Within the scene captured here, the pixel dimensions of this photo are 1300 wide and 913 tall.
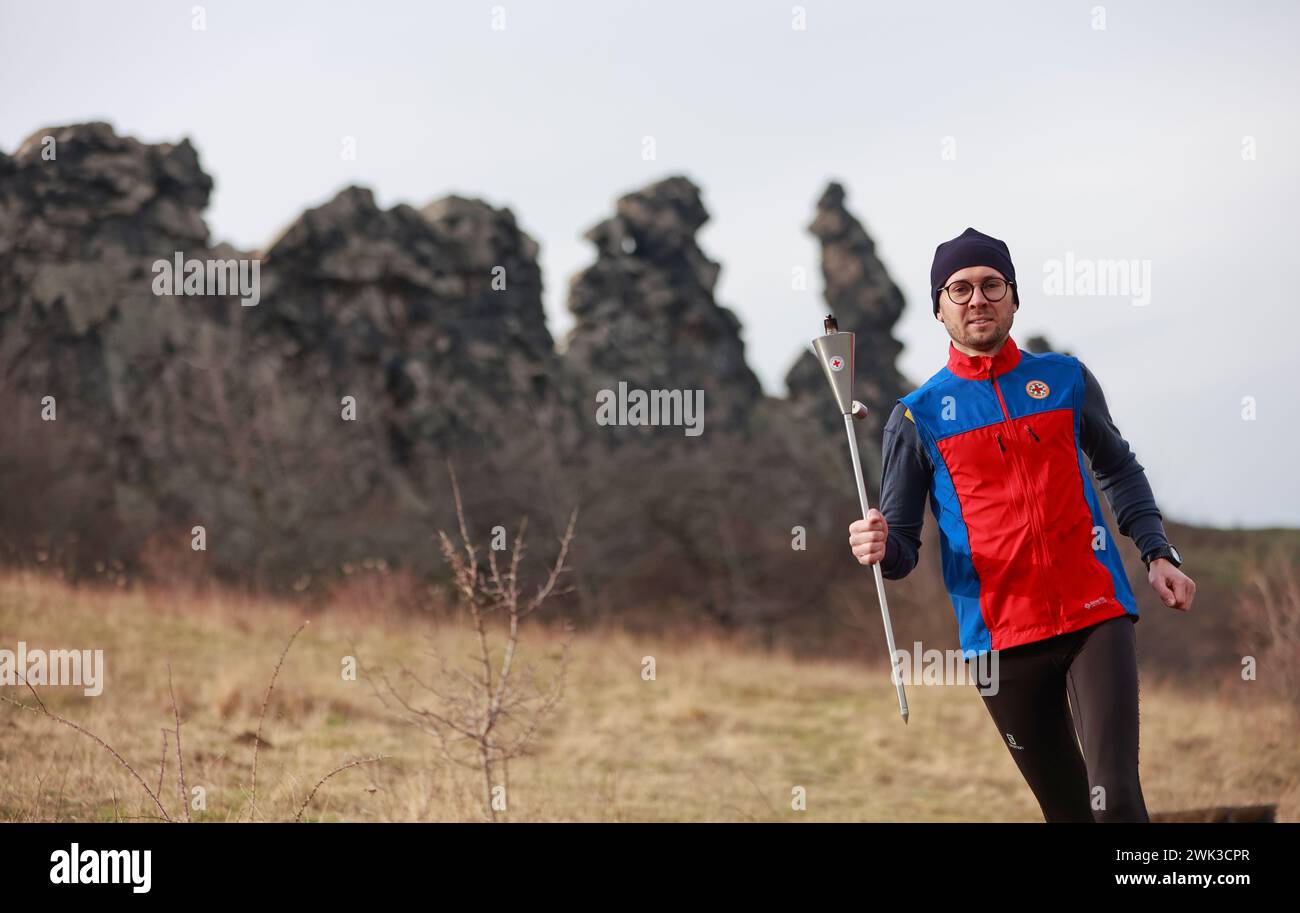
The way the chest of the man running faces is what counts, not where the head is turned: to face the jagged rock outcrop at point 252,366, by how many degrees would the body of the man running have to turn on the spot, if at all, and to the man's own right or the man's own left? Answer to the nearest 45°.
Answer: approximately 135° to the man's own right

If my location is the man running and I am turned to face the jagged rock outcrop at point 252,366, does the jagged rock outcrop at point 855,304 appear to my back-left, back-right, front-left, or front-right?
front-right

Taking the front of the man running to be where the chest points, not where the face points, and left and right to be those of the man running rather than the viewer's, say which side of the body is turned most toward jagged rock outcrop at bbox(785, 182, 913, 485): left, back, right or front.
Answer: back

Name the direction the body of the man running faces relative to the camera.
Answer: toward the camera

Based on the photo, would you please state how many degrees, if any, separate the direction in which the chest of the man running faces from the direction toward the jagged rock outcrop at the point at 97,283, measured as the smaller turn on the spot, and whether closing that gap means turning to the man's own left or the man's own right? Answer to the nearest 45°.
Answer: approximately 135° to the man's own right

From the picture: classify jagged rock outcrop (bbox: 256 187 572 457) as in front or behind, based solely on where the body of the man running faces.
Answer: behind
